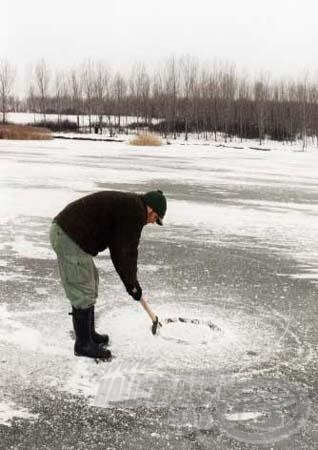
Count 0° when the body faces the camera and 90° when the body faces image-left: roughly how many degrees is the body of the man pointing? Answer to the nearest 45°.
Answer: approximately 270°
